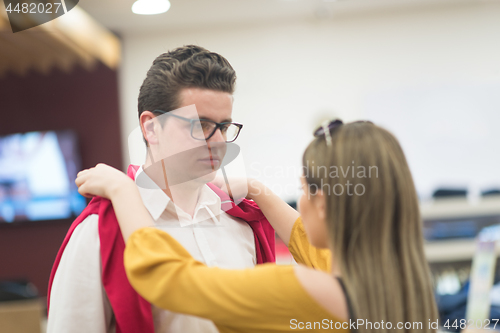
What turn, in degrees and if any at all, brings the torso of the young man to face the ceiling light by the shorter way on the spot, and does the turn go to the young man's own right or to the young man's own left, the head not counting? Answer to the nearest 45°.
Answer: approximately 135° to the young man's own left

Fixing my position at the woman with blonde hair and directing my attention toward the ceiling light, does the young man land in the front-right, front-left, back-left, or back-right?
front-left

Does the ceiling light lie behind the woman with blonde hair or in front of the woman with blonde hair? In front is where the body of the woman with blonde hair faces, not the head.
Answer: in front

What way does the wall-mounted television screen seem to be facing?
toward the camera

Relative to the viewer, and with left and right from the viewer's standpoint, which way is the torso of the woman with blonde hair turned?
facing away from the viewer and to the left of the viewer

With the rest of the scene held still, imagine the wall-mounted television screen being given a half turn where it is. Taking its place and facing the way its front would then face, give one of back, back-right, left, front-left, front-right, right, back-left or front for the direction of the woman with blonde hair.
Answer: back

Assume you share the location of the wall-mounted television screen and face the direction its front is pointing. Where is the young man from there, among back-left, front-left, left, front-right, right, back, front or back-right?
front

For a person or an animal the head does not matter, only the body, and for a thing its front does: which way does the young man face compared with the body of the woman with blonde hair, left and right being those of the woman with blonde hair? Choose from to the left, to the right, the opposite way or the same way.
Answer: the opposite way

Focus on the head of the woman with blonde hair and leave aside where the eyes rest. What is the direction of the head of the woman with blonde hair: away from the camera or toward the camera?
away from the camera

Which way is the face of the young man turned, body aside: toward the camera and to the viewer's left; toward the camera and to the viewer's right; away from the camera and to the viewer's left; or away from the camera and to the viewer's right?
toward the camera and to the viewer's right

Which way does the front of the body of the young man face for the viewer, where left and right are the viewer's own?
facing the viewer and to the right of the viewer
